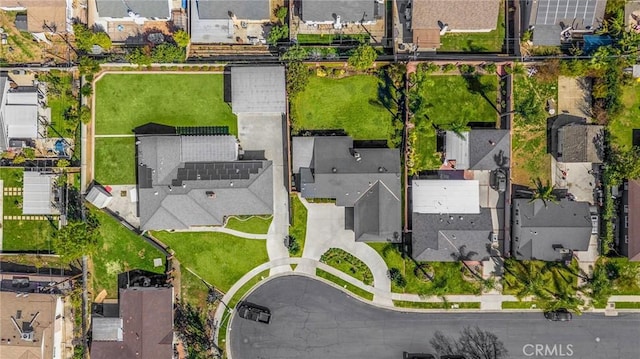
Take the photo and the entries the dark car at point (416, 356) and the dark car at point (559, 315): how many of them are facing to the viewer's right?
1

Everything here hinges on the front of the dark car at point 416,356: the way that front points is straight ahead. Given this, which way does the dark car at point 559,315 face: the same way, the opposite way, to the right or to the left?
the opposite way

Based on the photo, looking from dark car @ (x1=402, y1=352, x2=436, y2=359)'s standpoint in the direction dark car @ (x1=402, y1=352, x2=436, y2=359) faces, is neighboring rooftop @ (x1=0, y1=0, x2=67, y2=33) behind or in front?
behind

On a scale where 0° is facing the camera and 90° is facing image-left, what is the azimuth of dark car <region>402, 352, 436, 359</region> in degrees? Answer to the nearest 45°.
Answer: approximately 270°

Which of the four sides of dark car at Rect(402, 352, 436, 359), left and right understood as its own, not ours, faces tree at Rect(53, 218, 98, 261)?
back

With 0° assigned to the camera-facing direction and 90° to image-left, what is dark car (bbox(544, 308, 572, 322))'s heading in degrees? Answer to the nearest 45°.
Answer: approximately 90°

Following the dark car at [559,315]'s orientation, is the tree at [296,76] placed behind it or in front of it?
in front

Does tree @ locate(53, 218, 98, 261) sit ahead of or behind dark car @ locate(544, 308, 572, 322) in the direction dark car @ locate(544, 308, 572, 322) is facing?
ahead

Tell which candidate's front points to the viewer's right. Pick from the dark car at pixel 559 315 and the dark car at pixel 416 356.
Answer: the dark car at pixel 416 356
